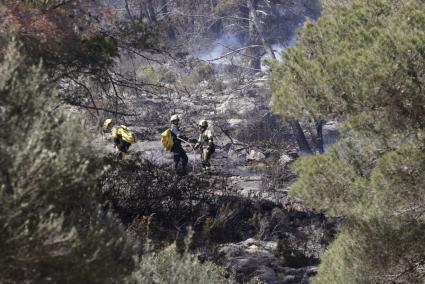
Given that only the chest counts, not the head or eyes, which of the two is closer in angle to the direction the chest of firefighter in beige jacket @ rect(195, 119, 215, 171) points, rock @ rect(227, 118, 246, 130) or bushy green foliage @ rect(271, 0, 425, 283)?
the bushy green foliage

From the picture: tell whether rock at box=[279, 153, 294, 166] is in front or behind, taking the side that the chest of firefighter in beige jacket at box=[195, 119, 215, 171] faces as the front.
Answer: behind

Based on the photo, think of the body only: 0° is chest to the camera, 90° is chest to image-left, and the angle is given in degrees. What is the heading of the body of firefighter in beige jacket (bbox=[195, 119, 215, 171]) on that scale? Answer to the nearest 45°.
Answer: approximately 45°

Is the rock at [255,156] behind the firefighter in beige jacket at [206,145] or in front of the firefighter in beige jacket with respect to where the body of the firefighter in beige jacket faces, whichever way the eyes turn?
behind

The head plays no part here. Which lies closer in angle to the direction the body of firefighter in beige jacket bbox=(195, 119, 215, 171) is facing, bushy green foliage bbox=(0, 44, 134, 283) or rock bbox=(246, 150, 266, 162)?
the bushy green foliage

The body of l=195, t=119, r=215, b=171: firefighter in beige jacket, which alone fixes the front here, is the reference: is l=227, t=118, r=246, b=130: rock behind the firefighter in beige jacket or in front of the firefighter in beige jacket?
behind

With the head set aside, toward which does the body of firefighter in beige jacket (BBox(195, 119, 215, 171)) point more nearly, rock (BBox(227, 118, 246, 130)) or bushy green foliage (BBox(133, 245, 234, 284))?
the bushy green foliage

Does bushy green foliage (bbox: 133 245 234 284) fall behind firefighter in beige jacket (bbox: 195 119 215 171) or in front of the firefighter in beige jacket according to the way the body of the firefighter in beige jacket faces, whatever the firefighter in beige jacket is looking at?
in front
